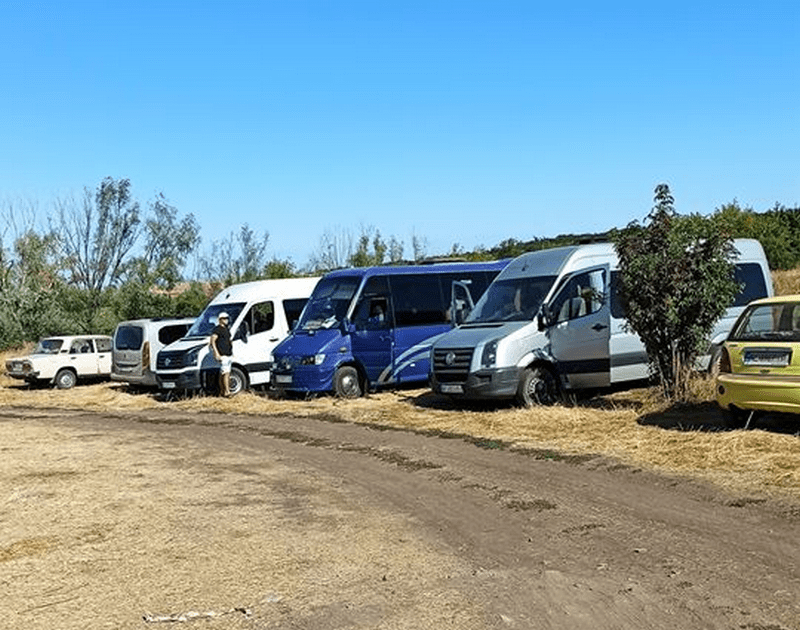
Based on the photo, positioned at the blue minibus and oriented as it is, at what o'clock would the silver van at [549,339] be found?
The silver van is roughly at 9 o'clock from the blue minibus.

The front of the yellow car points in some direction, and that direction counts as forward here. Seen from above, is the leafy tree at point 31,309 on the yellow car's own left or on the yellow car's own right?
on the yellow car's own left

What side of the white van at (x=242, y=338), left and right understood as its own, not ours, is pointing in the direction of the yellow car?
left

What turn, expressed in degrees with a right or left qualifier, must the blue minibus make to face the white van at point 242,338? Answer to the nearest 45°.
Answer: approximately 90° to its right

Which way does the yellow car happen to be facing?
away from the camera

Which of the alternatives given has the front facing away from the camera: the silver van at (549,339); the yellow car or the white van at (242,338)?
the yellow car

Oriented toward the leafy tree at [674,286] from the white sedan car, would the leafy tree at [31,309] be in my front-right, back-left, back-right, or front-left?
back-left

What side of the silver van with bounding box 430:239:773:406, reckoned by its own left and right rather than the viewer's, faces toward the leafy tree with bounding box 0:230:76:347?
right

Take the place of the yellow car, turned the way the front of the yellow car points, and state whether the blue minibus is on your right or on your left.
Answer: on your left

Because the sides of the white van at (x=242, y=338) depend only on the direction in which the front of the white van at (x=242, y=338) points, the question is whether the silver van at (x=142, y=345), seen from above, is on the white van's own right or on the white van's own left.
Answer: on the white van's own right

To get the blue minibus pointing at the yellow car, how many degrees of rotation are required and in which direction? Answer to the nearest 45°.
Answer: approximately 90° to its left

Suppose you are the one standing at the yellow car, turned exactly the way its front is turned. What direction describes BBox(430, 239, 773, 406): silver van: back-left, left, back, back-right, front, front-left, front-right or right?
front-left

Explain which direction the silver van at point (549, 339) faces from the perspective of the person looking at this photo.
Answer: facing the viewer and to the left of the viewer

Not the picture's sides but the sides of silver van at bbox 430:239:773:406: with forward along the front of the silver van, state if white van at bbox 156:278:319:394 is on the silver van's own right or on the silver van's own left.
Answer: on the silver van's own right

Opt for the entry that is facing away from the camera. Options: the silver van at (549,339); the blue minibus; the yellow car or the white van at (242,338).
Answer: the yellow car
